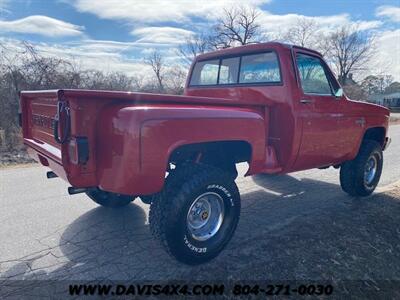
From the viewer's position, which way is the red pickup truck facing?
facing away from the viewer and to the right of the viewer
